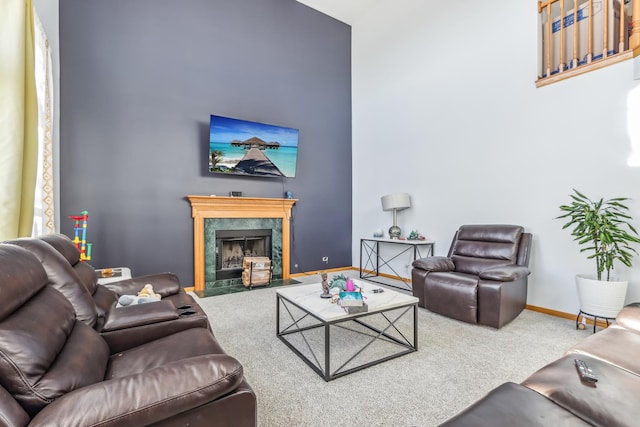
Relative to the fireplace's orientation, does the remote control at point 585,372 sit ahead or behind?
ahead

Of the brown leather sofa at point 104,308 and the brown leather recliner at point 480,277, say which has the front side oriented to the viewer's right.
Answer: the brown leather sofa

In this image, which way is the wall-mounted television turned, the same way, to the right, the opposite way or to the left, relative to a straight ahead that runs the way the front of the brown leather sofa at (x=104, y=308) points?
to the right

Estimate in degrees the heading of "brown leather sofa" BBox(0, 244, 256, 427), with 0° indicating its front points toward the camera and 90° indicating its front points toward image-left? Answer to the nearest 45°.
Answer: approximately 270°

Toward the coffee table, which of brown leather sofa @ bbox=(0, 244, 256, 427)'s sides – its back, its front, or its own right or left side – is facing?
front

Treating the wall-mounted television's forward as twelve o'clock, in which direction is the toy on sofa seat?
The toy on sofa seat is roughly at 2 o'clock from the wall-mounted television.

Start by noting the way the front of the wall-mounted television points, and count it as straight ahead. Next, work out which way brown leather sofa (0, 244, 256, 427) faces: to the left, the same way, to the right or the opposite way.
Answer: to the left

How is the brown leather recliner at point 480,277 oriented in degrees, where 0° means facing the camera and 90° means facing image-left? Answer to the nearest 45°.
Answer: approximately 45°

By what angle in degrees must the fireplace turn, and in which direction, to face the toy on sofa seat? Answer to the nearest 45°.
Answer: approximately 45° to its right

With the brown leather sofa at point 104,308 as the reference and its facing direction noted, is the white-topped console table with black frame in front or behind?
in front

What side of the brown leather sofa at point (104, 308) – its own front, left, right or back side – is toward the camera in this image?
right

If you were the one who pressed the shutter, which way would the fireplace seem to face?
facing the viewer and to the right of the viewer

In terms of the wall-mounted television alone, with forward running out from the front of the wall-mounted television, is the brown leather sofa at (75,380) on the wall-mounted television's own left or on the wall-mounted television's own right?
on the wall-mounted television's own right

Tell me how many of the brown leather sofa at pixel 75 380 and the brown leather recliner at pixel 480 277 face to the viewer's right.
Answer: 1
